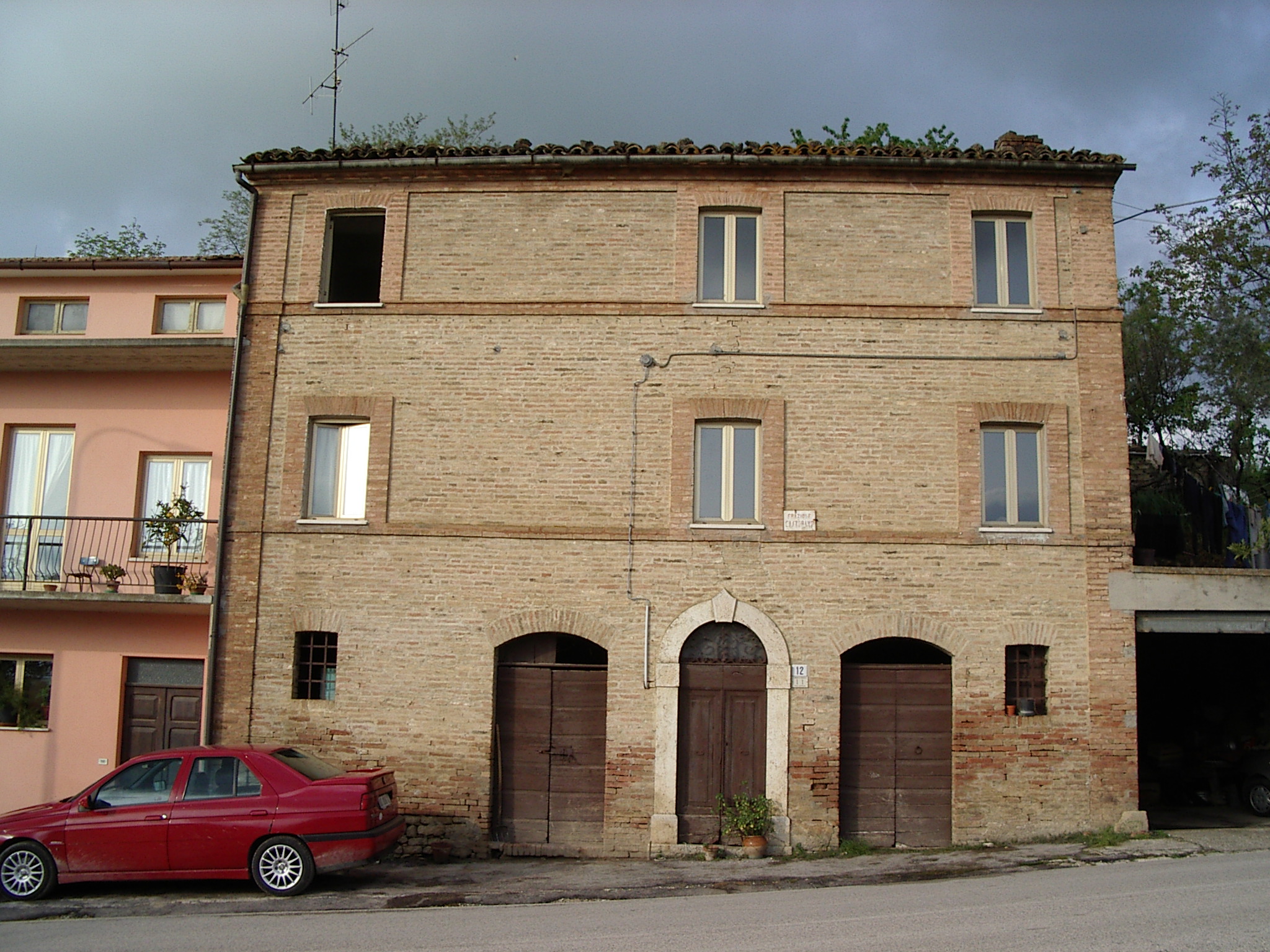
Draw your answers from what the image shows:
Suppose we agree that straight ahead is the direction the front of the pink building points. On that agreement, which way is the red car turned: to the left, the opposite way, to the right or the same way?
to the right

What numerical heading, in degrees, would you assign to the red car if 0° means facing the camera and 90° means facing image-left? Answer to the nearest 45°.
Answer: approximately 90°

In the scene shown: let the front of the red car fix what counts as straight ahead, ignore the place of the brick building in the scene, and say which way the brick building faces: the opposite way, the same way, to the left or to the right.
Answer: to the left

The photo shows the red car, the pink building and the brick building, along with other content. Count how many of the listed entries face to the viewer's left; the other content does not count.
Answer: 1

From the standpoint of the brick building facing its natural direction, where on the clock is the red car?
The red car is roughly at 2 o'clock from the brick building.

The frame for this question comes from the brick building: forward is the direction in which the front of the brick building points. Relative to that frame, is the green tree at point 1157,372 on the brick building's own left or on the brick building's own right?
on the brick building's own left

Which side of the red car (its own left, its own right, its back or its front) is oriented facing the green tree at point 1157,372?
back

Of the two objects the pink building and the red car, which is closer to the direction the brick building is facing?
the red car

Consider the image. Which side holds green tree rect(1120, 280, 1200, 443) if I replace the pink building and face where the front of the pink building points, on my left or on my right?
on my left

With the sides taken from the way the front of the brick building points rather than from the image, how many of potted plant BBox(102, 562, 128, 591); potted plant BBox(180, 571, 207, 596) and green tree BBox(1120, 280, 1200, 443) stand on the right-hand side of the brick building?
2

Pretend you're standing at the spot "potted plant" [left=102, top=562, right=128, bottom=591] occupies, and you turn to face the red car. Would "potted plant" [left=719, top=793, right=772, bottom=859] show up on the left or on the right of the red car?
left
